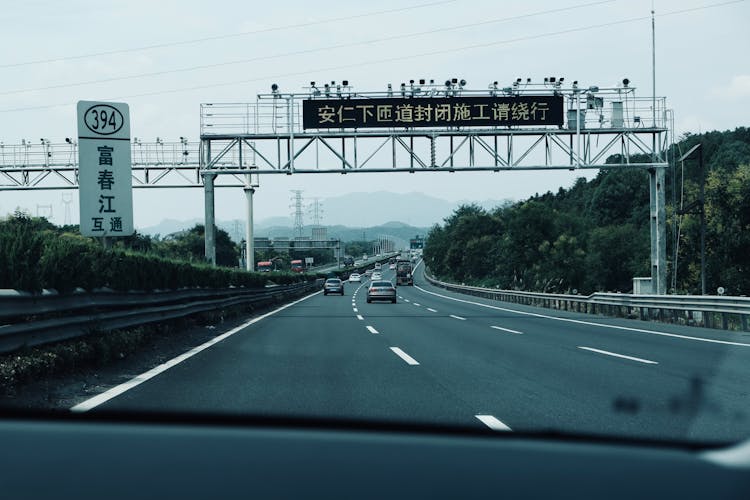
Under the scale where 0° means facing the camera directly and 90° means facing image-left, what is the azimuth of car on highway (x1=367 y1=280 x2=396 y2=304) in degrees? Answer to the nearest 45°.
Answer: approximately 180°

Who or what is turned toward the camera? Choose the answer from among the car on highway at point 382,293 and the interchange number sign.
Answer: the interchange number sign

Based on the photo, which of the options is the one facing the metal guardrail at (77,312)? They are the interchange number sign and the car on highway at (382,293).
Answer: the interchange number sign

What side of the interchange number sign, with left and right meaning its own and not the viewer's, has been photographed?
front

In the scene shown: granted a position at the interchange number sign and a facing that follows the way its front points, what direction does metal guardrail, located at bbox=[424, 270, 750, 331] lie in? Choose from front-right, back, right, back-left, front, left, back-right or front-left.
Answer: left

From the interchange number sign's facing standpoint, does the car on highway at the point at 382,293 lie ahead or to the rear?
to the rear

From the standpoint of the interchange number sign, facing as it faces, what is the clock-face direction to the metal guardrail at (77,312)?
The metal guardrail is roughly at 12 o'clock from the interchange number sign.

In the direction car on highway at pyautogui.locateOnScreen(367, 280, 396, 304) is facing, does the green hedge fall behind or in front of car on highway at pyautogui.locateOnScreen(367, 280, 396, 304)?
behind

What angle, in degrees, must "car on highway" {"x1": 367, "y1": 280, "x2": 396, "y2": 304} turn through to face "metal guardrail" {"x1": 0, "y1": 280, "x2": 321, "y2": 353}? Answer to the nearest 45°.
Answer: approximately 180°

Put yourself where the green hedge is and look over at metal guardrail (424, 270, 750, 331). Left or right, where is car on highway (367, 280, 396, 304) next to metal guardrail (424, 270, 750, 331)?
left

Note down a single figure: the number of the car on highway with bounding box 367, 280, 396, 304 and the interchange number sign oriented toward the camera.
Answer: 1
